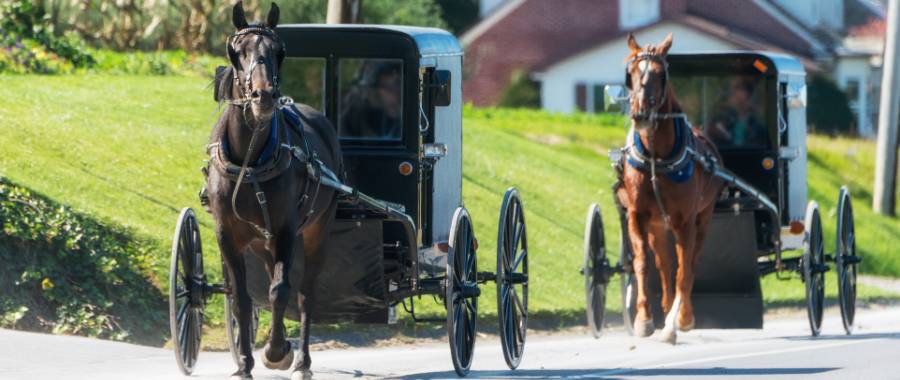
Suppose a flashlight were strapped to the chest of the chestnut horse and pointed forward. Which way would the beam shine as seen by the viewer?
toward the camera

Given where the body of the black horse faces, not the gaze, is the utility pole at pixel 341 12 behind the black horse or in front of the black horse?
behind

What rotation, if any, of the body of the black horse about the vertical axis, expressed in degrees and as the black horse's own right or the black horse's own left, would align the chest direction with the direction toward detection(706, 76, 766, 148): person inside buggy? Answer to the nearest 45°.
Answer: approximately 135° to the black horse's own left

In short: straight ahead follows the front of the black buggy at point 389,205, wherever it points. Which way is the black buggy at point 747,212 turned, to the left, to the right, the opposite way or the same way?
the same way

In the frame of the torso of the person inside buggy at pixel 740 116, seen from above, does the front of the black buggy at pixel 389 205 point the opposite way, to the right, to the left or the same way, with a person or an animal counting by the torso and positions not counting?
the same way

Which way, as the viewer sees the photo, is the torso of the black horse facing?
toward the camera

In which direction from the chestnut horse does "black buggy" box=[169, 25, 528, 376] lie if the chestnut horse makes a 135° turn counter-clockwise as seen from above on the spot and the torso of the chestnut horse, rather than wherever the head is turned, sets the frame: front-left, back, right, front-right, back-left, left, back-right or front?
back

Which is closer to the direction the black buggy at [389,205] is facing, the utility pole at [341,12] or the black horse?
the black horse

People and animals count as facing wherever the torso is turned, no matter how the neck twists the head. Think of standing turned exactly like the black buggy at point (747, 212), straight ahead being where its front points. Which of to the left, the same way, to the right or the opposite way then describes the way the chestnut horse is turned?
the same way

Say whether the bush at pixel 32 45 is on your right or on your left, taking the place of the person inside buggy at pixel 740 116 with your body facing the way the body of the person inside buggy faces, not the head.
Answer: on your right

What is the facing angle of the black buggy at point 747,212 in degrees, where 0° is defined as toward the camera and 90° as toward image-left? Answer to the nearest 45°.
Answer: approximately 0°

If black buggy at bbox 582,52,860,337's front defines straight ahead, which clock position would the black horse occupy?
The black horse is roughly at 1 o'clock from the black buggy.

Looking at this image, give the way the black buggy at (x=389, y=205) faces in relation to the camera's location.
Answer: facing the viewer

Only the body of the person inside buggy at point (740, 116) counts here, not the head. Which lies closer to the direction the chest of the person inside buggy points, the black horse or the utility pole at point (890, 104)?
the black horse

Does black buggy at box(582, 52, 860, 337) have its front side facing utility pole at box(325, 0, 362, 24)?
no
